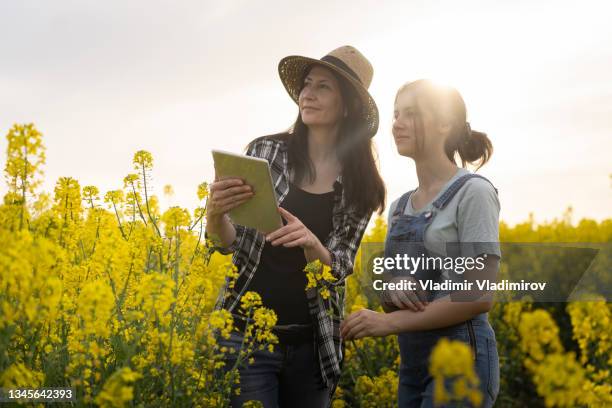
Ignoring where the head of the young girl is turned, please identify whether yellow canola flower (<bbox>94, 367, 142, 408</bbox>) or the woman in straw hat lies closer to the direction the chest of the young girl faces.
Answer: the yellow canola flower

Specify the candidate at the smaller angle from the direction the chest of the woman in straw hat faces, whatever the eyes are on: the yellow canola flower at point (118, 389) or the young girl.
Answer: the yellow canola flower

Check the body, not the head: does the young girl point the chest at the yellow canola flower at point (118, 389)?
yes

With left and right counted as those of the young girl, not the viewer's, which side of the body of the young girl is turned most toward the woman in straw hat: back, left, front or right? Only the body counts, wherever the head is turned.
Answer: right

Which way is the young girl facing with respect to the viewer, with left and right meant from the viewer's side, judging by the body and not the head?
facing the viewer and to the left of the viewer

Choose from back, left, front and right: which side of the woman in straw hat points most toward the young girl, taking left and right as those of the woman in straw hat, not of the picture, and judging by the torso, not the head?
left

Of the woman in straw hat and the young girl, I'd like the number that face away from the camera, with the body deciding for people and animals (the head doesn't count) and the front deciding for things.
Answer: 0
